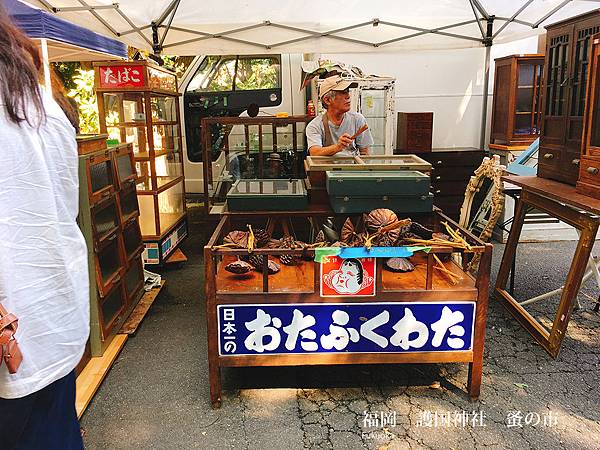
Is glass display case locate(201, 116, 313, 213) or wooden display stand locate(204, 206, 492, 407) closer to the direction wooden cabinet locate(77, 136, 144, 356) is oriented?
the wooden display stand

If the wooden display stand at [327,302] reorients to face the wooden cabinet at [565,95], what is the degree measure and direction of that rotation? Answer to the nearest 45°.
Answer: approximately 135° to its left

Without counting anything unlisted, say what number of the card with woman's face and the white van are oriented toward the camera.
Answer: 1

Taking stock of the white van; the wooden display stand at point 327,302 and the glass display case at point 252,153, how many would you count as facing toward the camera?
2

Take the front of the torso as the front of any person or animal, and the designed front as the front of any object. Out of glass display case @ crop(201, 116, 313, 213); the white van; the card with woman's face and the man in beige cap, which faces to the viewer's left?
the white van

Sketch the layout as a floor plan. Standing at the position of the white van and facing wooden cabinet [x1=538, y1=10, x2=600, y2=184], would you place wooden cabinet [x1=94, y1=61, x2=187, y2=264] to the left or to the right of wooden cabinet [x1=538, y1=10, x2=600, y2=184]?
right

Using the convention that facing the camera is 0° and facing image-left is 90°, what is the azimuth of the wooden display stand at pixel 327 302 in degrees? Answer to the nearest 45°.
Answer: approximately 0°

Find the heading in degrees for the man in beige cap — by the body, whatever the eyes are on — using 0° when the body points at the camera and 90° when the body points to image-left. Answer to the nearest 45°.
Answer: approximately 315°

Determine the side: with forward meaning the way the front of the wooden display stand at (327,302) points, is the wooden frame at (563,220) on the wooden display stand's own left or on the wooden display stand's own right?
on the wooden display stand's own left

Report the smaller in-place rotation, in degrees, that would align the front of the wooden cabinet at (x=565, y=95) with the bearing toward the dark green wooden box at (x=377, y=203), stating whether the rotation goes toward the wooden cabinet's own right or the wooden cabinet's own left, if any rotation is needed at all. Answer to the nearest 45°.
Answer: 0° — it already faces it

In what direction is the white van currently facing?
to the viewer's left

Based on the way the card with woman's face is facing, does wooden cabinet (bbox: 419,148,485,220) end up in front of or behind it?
behind
